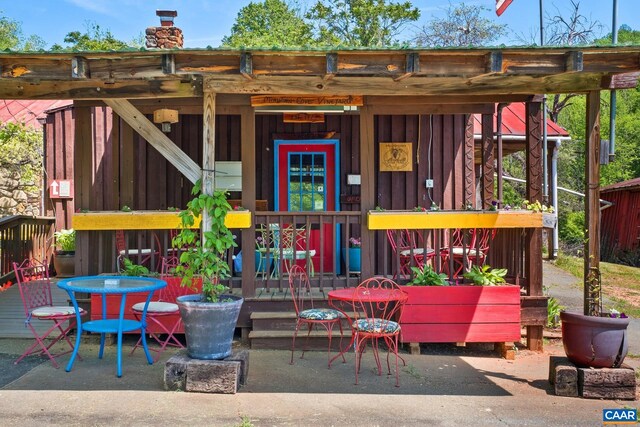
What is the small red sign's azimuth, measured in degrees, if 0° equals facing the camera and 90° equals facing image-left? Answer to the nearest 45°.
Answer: approximately 0°

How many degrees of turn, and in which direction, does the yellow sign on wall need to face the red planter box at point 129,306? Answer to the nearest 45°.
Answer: approximately 45° to its right

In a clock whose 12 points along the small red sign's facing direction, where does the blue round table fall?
The blue round table is roughly at 12 o'clock from the small red sign.

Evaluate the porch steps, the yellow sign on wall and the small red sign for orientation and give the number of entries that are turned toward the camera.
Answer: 3

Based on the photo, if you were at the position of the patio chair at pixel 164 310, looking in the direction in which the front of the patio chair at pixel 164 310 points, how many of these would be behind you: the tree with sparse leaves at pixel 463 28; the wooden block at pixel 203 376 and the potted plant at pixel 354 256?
2

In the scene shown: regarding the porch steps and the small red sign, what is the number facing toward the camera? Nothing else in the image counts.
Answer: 2

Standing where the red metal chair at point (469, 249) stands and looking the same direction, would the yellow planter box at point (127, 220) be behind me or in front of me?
in front

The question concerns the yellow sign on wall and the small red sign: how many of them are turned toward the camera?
2

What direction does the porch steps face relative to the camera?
toward the camera

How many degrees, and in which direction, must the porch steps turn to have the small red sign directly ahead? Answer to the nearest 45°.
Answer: approximately 135° to its right

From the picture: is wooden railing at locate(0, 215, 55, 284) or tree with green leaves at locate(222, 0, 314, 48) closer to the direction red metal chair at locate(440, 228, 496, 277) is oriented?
the wooden railing

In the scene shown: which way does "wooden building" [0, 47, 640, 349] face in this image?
toward the camera

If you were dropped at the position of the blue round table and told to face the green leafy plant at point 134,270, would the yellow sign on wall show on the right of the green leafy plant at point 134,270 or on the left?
right

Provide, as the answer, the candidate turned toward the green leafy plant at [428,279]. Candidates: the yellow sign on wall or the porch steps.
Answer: the yellow sign on wall

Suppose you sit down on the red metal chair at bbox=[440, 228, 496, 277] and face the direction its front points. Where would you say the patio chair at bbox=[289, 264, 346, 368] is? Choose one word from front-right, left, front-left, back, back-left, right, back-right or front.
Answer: front

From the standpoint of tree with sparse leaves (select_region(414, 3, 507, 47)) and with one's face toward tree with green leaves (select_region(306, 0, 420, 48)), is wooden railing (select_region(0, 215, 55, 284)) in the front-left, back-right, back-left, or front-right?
front-left
